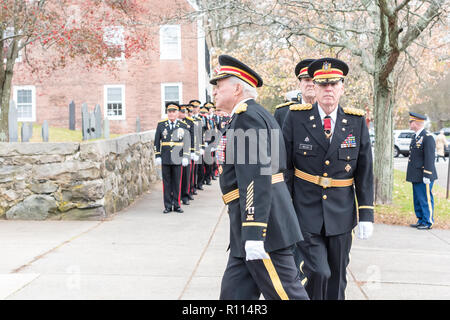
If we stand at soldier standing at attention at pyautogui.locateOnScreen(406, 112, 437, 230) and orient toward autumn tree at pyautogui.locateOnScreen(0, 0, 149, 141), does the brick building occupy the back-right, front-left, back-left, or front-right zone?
front-right

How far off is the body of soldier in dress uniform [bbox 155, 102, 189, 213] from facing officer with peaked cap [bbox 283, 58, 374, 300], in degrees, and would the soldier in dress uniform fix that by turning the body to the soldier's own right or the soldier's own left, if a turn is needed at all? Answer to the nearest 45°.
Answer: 0° — they already face them

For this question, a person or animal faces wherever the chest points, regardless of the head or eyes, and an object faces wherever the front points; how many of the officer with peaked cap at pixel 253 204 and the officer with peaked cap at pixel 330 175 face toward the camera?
1

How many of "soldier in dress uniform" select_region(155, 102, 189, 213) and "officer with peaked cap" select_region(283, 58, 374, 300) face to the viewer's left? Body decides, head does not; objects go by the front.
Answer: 0

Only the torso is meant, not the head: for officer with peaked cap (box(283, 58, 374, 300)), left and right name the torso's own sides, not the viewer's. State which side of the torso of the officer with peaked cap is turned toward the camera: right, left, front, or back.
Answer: front

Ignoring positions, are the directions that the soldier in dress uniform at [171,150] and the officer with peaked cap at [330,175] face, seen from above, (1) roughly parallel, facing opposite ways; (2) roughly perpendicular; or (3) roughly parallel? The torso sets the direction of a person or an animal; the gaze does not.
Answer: roughly parallel

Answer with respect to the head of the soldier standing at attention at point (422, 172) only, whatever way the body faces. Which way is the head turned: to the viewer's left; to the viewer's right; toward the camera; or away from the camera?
to the viewer's left

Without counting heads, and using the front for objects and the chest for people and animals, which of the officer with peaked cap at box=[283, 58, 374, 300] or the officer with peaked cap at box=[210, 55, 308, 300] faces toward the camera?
the officer with peaked cap at box=[283, 58, 374, 300]
